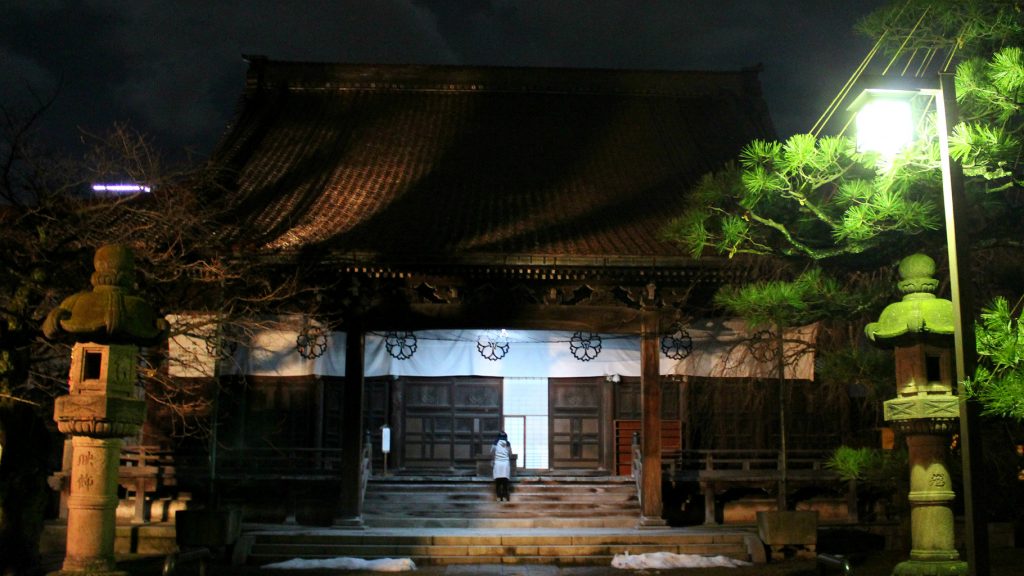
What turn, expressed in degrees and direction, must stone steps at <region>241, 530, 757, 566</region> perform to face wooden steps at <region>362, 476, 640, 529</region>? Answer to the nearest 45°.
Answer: approximately 180°

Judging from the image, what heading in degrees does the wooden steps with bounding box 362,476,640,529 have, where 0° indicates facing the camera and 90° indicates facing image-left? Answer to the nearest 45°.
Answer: approximately 0°

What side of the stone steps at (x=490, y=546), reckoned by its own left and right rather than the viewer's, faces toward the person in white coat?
back

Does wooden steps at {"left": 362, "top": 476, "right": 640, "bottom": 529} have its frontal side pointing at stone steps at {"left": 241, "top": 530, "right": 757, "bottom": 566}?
yes

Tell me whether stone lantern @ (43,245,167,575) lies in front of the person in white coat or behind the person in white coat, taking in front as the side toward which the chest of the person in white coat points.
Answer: behind

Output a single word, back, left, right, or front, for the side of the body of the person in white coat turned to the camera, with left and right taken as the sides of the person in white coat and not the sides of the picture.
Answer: back
